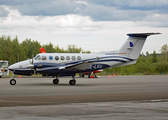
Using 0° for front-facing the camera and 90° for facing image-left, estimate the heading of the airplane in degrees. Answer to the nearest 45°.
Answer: approximately 90°
